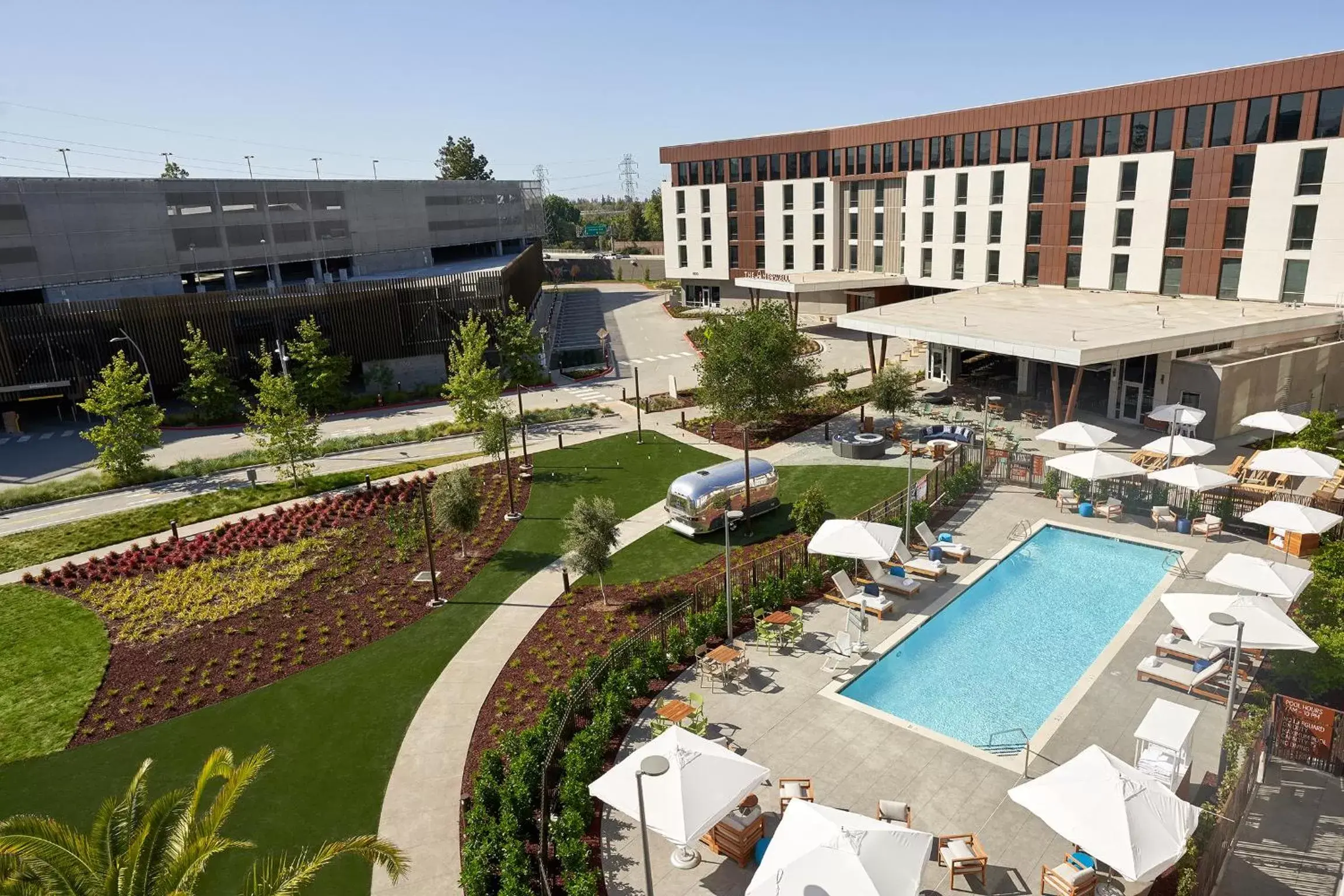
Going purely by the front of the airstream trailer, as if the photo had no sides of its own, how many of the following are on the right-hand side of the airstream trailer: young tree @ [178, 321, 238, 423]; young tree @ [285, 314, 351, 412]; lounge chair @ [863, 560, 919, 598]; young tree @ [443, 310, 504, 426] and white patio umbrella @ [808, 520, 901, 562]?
3

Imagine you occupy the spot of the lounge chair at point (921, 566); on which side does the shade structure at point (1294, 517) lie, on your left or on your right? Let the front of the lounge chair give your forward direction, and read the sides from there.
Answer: on your left

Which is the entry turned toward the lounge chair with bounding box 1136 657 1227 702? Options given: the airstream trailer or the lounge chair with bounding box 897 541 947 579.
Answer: the lounge chair with bounding box 897 541 947 579

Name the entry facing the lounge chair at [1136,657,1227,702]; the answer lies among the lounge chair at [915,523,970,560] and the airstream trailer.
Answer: the lounge chair at [915,523,970,560]

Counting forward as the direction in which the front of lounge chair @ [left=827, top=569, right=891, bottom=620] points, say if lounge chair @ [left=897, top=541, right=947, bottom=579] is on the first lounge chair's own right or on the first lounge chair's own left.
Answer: on the first lounge chair's own left

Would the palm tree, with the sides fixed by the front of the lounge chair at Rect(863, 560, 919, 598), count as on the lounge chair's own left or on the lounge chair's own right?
on the lounge chair's own right

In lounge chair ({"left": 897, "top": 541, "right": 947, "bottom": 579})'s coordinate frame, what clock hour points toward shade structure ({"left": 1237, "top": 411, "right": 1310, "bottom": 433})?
The shade structure is roughly at 9 o'clock from the lounge chair.

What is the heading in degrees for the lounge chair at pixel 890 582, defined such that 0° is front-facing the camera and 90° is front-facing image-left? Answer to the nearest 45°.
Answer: approximately 315°

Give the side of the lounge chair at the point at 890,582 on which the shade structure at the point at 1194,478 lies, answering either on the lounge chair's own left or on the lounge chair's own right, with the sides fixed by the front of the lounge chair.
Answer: on the lounge chair's own left

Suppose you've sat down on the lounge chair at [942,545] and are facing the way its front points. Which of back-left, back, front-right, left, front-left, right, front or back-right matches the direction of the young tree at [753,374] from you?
back

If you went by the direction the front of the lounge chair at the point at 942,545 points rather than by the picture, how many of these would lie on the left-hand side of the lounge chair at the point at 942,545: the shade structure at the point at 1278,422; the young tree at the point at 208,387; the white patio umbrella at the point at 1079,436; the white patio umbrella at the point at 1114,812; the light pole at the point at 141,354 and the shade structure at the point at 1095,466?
3

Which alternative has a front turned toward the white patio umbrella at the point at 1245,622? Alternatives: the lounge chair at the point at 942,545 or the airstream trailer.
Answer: the lounge chair

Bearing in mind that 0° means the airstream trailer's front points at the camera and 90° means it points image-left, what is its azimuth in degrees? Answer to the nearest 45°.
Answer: approximately 45°

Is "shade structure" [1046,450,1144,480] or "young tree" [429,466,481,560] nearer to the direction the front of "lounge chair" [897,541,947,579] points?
the shade structure
